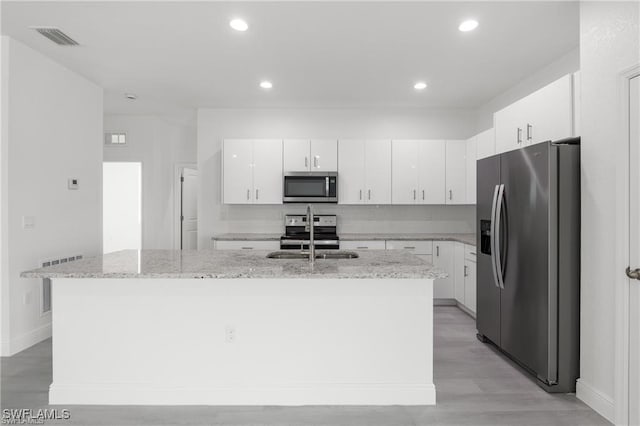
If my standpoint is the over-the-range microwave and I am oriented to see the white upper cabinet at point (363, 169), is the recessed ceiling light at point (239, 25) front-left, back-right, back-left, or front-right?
back-right

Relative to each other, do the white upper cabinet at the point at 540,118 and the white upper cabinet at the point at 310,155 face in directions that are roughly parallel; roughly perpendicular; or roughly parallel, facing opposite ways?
roughly perpendicular

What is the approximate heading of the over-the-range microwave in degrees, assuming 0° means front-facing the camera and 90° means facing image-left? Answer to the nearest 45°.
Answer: approximately 0°

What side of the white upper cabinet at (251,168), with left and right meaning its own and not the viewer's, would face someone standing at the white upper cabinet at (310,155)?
left

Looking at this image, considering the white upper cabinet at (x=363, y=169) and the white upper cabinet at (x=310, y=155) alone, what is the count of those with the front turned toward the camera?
2

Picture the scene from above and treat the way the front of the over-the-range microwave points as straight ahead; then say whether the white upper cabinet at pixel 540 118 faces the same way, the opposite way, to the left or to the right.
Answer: to the right

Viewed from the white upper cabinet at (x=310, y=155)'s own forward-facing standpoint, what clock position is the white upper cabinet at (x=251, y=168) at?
the white upper cabinet at (x=251, y=168) is roughly at 3 o'clock from the white upper cabinet at (x=310, y=155).
